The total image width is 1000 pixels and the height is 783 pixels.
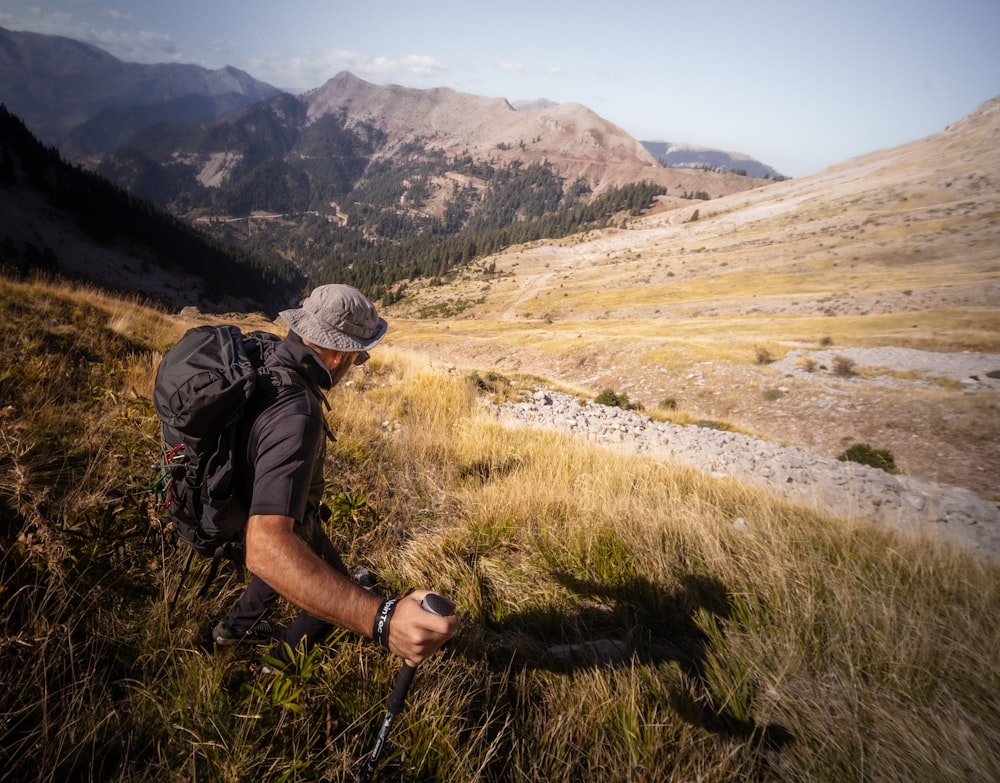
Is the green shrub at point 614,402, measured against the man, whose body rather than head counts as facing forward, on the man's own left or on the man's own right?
on the man's own left

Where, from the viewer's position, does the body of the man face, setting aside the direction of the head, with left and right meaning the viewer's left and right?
facing to the right of the viewer
